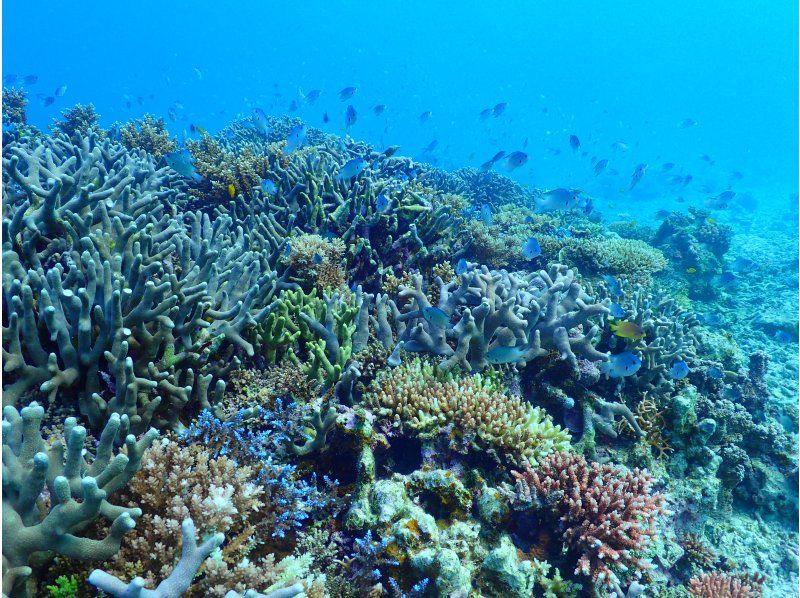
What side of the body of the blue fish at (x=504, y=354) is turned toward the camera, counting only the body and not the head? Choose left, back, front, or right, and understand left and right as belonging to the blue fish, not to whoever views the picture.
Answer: left

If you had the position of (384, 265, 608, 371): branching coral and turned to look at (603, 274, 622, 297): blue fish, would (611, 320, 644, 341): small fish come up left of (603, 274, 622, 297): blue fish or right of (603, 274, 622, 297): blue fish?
right
